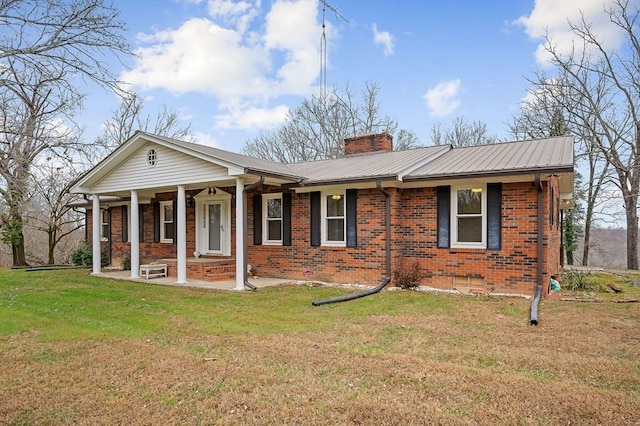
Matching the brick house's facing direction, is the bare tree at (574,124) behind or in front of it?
behind

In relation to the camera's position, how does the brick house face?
facing the viewer and to the left of the viewer

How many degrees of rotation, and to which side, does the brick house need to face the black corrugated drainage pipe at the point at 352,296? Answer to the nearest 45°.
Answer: approximately 45° to its left

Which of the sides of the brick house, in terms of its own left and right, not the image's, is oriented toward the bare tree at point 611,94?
left

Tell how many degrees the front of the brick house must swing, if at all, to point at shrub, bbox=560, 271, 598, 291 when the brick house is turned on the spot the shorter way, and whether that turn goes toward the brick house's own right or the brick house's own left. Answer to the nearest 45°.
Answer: approximately 135° to the brick house's own left

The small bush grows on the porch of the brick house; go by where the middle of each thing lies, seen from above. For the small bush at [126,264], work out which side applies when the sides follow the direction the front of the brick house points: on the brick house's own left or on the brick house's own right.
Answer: on the brick house's own right

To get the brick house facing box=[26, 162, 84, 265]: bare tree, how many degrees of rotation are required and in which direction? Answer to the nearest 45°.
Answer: approximately 90° to its right

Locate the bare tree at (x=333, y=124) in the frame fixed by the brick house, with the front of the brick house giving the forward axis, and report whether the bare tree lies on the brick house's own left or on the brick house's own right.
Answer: on the brick house's own right
